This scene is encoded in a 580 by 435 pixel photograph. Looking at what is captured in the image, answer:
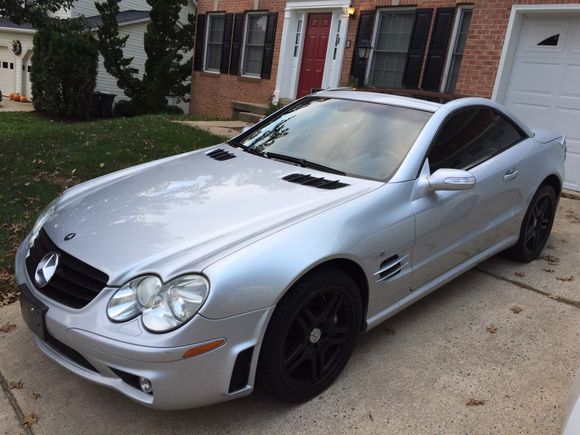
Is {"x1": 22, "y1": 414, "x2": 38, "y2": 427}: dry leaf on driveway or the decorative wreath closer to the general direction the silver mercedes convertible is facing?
the dry leaf on driveway

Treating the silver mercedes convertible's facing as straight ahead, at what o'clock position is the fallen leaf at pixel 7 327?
The fallen leaf is roughly at 2 o'clock from the silver mercedes convertible.

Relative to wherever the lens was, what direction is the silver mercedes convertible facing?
facing the viewer and to the left of the viewer

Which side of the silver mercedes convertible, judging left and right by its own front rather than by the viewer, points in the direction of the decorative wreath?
right

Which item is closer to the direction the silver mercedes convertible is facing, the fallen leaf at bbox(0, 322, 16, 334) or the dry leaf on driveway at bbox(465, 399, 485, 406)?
the fallen leaf

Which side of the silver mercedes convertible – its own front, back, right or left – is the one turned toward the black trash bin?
right

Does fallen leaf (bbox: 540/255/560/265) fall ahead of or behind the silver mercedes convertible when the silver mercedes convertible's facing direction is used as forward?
behind

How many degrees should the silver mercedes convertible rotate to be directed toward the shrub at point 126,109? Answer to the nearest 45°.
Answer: approximately 135° to its right

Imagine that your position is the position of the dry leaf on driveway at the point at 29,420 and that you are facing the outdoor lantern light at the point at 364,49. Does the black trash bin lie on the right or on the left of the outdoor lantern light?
left

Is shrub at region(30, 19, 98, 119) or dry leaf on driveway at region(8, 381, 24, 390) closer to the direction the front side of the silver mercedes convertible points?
the dry leaf on driveway
